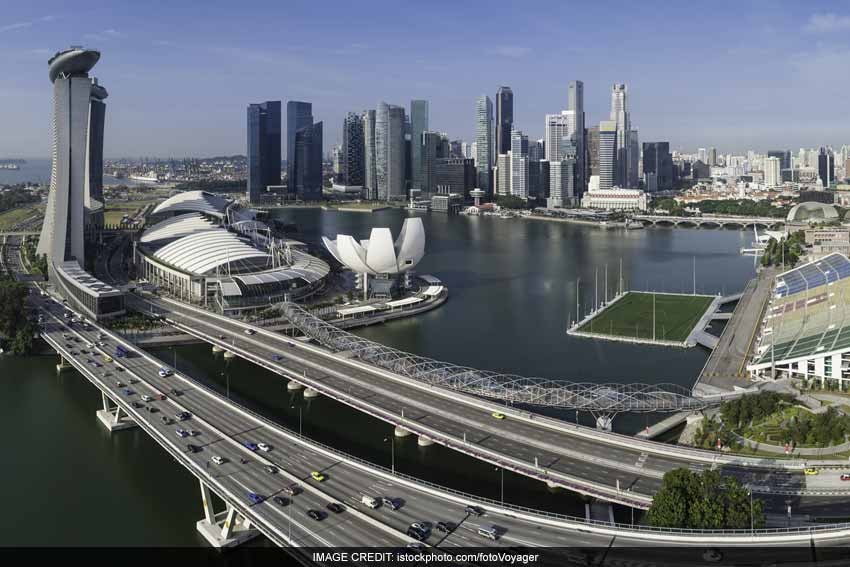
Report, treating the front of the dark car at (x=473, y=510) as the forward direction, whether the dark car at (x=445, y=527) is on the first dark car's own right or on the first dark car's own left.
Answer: on the first dark car's own right

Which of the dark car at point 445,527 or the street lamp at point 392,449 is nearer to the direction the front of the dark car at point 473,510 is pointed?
the dark car

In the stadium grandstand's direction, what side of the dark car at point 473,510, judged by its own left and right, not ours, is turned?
left

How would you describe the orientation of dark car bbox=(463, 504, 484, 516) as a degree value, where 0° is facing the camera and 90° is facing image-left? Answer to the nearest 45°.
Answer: approximately 315°

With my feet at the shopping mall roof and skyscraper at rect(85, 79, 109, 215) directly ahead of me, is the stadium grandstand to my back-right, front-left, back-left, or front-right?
back-right

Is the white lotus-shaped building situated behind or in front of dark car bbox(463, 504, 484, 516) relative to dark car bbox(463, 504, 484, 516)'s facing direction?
behind

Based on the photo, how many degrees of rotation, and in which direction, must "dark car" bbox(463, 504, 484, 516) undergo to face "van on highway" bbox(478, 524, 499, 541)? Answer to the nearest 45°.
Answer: approximately 45° to its right
